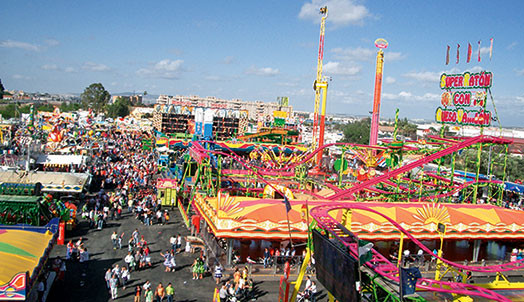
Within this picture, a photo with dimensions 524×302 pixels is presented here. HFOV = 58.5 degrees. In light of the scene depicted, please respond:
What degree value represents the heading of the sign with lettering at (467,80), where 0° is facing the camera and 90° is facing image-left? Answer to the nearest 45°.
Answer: approximately 0°

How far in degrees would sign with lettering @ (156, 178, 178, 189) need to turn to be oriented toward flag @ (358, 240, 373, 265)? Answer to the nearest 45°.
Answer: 0° — it already faces it

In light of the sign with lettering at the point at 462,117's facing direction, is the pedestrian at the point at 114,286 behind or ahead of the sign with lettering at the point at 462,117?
ahead

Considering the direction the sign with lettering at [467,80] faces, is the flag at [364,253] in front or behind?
in front

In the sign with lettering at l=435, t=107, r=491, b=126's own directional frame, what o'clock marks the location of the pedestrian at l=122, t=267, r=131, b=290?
The pedestrian is roughly at 1 o'clock from the sign with lettering.

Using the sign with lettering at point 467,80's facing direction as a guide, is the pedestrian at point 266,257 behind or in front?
in front

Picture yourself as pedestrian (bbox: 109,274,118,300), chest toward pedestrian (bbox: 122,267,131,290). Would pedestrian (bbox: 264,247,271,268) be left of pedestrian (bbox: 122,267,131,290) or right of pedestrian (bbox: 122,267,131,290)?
right

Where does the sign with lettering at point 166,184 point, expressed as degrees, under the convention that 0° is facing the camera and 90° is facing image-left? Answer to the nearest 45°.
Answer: approximately 0°

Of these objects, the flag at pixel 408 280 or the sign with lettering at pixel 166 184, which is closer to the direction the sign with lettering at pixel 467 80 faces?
the flag

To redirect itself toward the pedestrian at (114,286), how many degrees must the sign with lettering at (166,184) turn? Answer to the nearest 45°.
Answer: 0° — it already faces them
